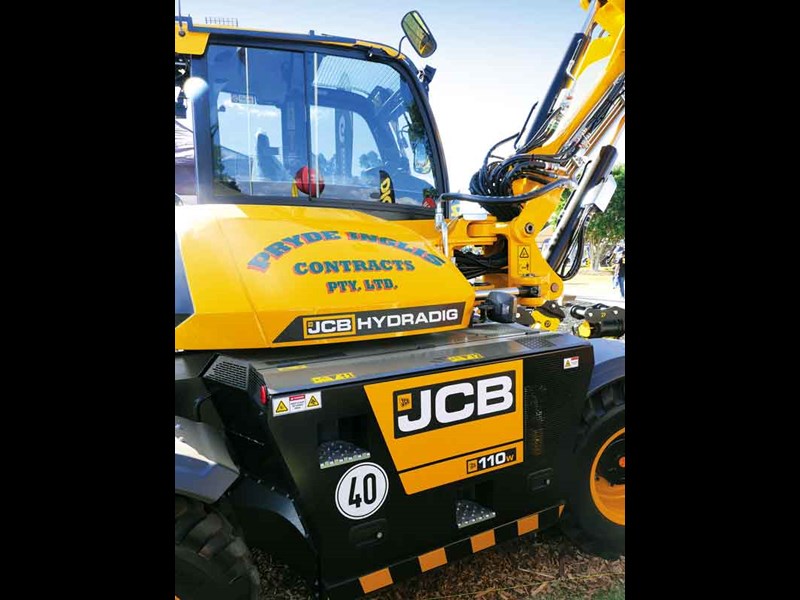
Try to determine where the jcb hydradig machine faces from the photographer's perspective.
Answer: facing away from the viewer and to the right of the viewer

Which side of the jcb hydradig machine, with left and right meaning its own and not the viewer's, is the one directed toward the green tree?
front
